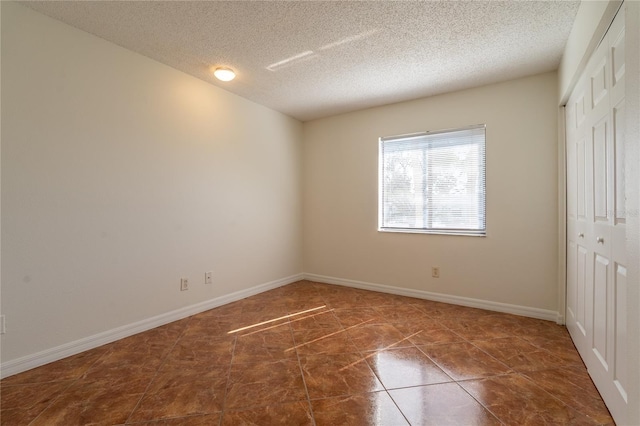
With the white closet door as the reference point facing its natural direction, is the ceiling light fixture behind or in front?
in front

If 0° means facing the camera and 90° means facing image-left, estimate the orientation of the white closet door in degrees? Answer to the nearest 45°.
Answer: approximately 90°

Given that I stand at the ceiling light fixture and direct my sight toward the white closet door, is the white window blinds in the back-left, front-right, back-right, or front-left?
front-left

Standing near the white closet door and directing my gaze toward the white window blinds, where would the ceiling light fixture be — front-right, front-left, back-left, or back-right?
front-left

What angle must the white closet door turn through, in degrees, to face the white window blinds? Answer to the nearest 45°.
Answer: approximately 45° to its right

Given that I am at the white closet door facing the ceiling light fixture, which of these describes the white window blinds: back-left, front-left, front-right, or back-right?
front-right
